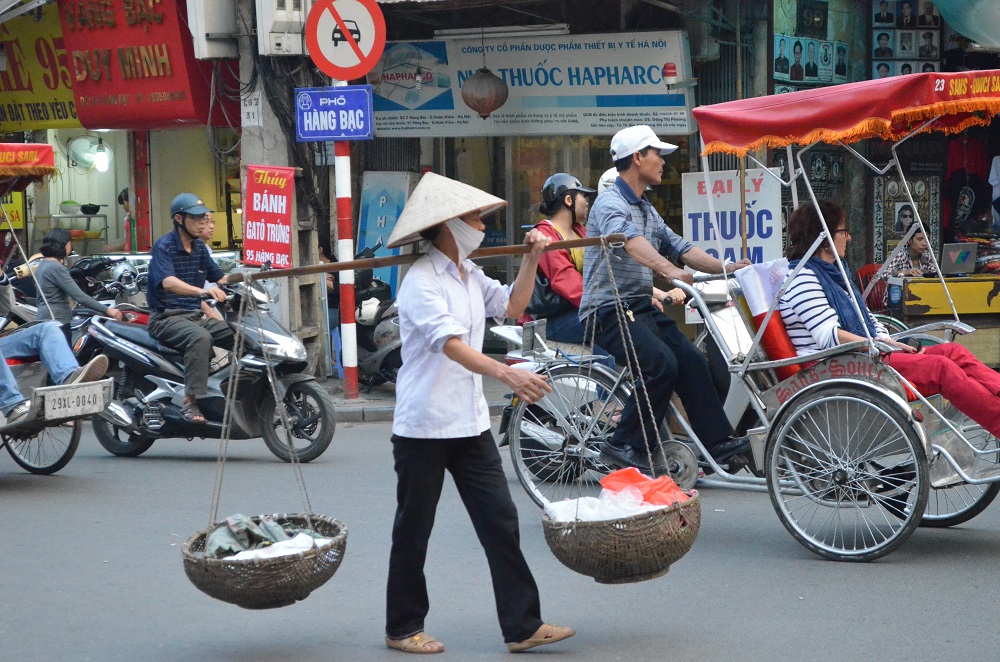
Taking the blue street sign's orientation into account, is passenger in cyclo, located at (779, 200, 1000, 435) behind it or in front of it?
in front

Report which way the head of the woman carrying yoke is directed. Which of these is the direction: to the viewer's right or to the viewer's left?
to the viewer's right

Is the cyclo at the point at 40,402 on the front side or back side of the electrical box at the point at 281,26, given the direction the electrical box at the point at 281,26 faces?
on the front side

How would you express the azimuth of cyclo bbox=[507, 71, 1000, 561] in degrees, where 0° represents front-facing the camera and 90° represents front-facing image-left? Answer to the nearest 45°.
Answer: approximately 315°

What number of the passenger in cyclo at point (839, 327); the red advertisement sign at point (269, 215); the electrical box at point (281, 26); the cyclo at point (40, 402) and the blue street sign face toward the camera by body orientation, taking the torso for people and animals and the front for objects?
3

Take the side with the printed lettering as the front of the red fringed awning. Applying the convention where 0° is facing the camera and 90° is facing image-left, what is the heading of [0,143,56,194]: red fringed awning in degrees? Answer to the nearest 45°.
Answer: approximately 0°
